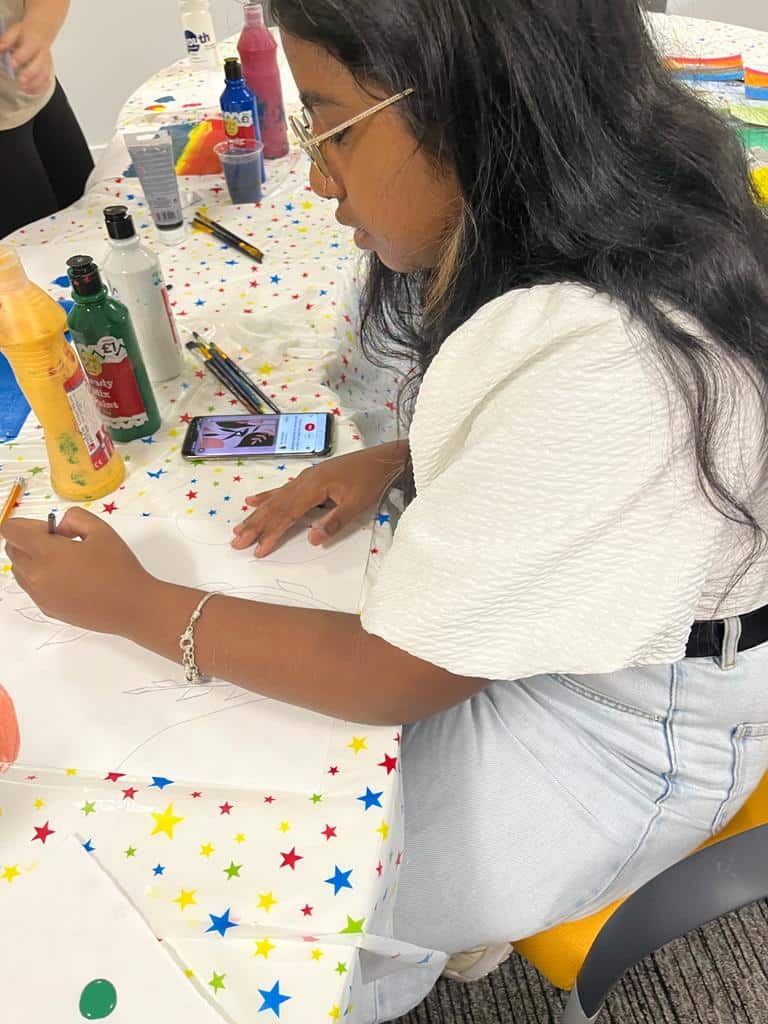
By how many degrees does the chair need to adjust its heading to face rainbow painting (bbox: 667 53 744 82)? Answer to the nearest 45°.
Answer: approximately 90° to its right

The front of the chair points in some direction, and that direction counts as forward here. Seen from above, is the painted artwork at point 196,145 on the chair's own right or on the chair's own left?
on the chair's own right

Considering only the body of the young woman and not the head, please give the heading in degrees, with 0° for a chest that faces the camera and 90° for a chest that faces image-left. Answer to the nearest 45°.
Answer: approximately 90°

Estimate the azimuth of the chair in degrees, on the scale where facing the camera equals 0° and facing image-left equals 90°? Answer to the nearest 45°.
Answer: approximately 90°
